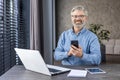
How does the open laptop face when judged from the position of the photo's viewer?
facing away from the viewer and to the right of the viewer
